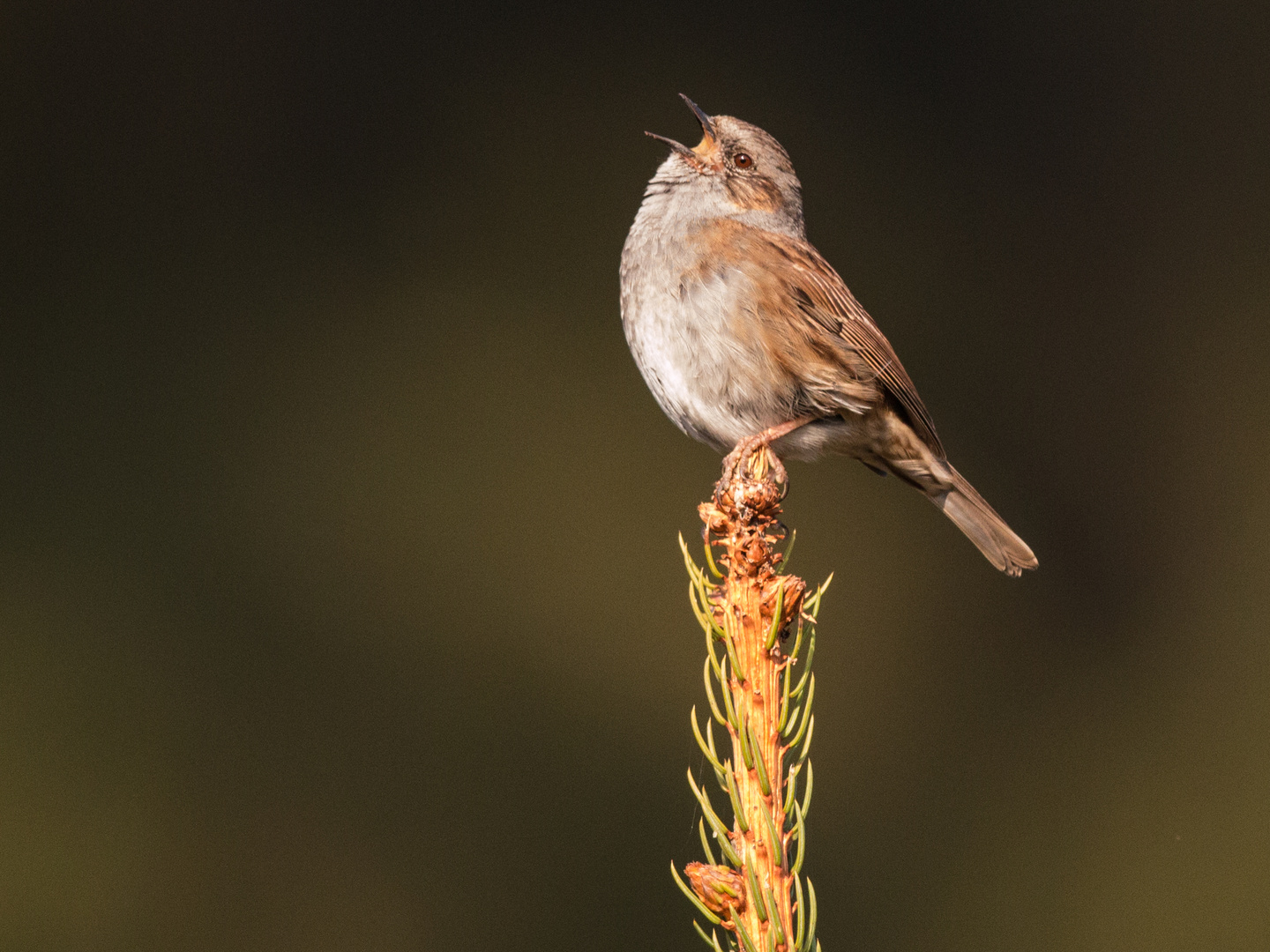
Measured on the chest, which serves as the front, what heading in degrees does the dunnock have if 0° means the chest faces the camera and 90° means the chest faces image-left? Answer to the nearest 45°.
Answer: approximately 90°
